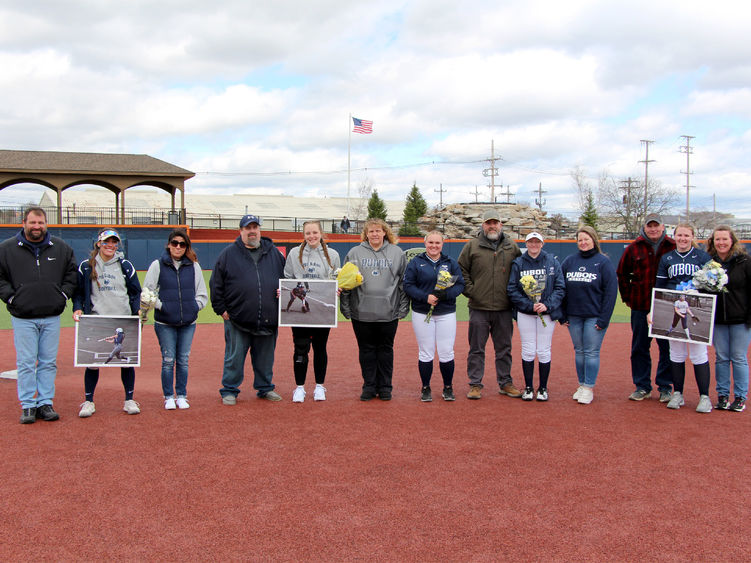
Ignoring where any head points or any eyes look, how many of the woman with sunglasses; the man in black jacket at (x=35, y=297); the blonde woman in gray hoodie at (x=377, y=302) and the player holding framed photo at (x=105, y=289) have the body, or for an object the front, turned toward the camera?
4

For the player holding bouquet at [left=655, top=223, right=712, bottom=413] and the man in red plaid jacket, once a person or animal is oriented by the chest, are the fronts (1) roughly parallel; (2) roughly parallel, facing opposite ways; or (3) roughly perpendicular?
roughly parallel

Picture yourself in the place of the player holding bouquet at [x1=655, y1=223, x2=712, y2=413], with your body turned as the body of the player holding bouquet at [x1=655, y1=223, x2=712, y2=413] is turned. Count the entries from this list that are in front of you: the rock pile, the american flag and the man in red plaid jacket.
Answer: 0

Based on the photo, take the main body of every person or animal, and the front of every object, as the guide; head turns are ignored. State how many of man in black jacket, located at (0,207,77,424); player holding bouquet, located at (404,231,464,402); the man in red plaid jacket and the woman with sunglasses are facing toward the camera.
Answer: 4

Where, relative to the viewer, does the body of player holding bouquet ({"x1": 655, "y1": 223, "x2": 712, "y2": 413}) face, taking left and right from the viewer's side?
facing the viewer

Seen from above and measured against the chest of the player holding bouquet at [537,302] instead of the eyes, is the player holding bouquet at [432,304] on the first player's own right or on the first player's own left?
on the first player's own right

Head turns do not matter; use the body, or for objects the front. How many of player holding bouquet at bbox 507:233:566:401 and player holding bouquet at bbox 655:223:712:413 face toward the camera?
2

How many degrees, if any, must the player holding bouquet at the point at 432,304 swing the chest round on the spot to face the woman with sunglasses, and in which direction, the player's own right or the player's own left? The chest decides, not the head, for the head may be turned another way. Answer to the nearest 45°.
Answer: approximately 90° to the player's own right

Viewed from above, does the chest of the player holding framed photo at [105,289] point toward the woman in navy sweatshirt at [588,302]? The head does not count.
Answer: no

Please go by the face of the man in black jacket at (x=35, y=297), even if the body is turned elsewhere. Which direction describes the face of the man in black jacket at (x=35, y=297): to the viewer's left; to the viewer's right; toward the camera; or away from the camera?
toward the camera

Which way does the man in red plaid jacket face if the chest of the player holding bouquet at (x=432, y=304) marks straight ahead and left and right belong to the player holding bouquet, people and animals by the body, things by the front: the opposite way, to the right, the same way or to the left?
the same way

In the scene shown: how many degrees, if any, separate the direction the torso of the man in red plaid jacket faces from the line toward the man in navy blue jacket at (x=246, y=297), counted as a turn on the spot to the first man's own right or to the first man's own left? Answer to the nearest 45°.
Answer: approximately 45° to the first man's own right

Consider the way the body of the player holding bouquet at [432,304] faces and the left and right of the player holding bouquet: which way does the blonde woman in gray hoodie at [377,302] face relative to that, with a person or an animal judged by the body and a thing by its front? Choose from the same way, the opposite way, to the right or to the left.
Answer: the same way

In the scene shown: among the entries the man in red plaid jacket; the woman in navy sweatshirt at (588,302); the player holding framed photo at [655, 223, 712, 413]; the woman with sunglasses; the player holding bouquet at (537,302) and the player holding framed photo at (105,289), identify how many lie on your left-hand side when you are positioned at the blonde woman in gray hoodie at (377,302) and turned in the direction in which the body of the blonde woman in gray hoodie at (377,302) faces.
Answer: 4

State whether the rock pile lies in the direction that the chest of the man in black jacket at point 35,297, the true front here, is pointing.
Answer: no

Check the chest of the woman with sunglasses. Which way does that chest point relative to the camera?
toward the camera

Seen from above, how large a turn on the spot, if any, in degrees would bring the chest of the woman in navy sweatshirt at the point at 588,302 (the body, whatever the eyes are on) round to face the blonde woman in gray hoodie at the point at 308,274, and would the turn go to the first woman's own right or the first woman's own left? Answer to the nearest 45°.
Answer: approximately 45° to the first woman's own right

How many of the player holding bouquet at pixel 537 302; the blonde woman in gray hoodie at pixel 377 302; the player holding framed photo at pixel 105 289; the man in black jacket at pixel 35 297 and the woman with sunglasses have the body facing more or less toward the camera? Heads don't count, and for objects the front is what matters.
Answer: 5
